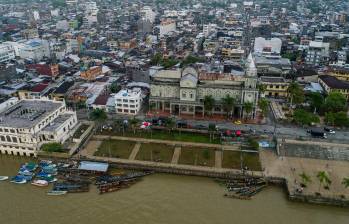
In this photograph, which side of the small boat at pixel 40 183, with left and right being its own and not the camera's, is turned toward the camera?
left

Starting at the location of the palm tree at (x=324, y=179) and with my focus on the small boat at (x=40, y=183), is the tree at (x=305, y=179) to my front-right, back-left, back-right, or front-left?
front-right

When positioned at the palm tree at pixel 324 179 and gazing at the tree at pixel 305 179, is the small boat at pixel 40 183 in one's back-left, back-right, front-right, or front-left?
front-left

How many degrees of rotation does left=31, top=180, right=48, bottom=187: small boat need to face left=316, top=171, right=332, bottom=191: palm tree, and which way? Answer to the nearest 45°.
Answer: approximately 135° to its left
